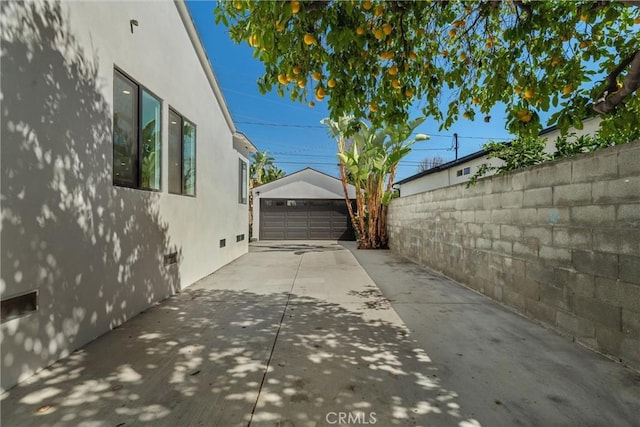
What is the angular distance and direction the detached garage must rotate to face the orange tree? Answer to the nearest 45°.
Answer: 0° — it already faces it

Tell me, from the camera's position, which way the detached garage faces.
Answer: facing the viewer

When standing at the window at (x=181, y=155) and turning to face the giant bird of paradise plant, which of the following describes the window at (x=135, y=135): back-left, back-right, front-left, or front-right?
back-right

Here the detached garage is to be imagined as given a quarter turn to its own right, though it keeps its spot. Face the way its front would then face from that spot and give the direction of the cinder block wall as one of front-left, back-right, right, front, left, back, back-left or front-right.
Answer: left

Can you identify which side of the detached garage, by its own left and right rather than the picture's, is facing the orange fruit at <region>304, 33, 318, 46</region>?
front

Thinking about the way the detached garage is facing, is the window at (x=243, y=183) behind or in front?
in front

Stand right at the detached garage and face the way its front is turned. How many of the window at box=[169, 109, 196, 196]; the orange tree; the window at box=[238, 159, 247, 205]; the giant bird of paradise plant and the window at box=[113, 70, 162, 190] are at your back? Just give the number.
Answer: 0

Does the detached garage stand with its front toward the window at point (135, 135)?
yes

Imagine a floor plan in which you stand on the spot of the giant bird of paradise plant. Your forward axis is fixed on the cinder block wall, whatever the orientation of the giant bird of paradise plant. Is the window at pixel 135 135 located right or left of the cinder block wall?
right

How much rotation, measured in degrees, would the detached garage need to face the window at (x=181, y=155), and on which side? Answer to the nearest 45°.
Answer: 0° — it already faces it
